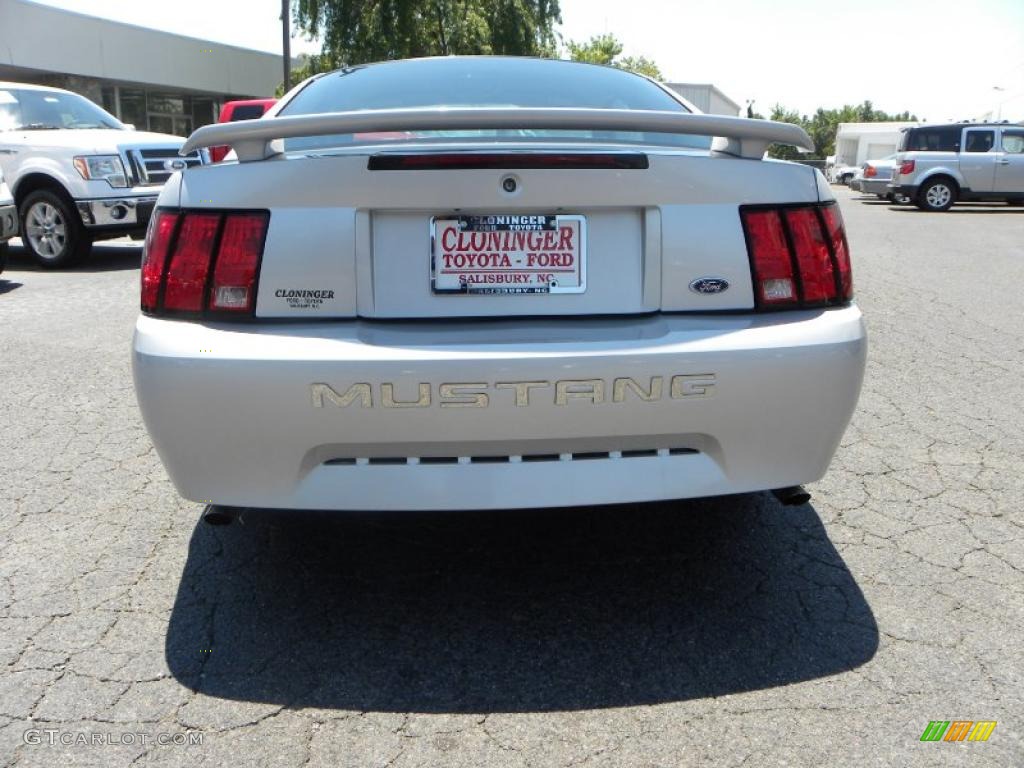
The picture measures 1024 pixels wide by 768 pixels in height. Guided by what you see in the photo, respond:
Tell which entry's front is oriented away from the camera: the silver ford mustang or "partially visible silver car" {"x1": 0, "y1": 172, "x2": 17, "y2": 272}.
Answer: the silver ford mustang

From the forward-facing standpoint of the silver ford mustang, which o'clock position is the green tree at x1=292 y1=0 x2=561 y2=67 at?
The green tree is roughly at 12 o'clock from the silver ford mustang.

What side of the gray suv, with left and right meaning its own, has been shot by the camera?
right

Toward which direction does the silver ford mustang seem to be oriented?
away from the camera

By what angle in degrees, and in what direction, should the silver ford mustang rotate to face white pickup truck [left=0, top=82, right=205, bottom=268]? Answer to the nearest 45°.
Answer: approximately 45° to its left

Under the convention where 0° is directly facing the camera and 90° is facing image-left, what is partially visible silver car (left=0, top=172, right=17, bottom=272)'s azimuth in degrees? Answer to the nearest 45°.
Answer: approximately 315°

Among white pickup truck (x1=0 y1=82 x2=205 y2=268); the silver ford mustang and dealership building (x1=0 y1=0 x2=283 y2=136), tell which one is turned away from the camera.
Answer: the silver ford mustang

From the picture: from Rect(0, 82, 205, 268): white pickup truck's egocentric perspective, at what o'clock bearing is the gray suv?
The gray suv is roughly at 10 o'clock from the white pickup truck.

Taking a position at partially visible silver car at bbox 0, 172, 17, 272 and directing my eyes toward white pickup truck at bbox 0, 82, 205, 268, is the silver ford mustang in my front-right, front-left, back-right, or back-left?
back-right

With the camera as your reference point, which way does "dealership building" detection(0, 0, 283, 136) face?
facing the viewer and to the right of the viewer

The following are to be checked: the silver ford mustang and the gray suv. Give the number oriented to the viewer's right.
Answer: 1

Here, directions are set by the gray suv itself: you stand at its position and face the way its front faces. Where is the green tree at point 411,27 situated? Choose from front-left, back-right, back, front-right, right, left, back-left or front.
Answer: back

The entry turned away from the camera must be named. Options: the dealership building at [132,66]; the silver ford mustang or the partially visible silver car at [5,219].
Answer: the silver ford mustang

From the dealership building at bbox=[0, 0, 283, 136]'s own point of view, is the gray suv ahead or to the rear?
ahead

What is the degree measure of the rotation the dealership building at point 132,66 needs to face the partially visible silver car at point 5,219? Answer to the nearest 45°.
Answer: approximately 45° to its right
